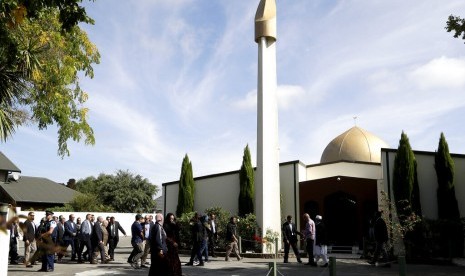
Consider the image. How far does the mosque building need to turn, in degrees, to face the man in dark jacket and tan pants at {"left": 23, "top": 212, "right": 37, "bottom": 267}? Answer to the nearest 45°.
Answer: approximately 45° to its right

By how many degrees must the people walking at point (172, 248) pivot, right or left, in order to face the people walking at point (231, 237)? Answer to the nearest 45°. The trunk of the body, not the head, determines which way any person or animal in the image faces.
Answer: approximately 135° to their left

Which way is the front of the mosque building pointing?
toward the camera
